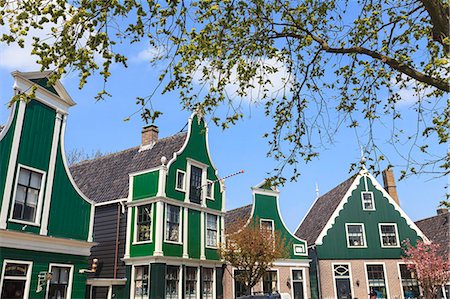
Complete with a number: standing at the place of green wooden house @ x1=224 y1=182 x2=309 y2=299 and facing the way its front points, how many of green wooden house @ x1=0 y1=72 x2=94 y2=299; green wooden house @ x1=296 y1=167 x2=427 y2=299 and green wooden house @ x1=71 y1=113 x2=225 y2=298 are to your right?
2

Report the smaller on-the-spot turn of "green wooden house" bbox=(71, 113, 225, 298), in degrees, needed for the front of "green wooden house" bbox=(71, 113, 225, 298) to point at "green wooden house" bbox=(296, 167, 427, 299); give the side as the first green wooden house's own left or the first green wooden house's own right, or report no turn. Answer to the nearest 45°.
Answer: approximately 90° to the first green wooden house's own left

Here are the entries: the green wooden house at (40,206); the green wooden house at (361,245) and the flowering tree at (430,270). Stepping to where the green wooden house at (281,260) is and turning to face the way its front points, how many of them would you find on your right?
1

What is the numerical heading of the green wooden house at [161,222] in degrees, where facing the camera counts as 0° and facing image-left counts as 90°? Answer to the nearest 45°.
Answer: approximately 315°

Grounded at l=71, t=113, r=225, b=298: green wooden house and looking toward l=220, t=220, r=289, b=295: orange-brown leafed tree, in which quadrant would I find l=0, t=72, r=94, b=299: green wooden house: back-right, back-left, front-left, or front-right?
back-right

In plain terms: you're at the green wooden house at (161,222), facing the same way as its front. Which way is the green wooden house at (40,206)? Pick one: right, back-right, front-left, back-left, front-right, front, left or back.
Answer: right

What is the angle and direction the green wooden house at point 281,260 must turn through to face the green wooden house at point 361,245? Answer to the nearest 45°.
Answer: approximately 90° to its left

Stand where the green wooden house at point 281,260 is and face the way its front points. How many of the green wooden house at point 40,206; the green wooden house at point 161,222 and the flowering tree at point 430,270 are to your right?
2

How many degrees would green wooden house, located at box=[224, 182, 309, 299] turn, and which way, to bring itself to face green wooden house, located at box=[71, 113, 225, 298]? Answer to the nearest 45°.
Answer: approximately 90° to its right

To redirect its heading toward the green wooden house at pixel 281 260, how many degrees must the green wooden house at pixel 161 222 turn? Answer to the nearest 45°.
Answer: approximately 90° to its left

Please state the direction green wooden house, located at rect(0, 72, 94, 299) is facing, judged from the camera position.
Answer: facing the viewer and to the right of the viewer

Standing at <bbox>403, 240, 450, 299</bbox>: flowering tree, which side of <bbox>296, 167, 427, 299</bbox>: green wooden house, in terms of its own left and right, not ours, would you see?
front
